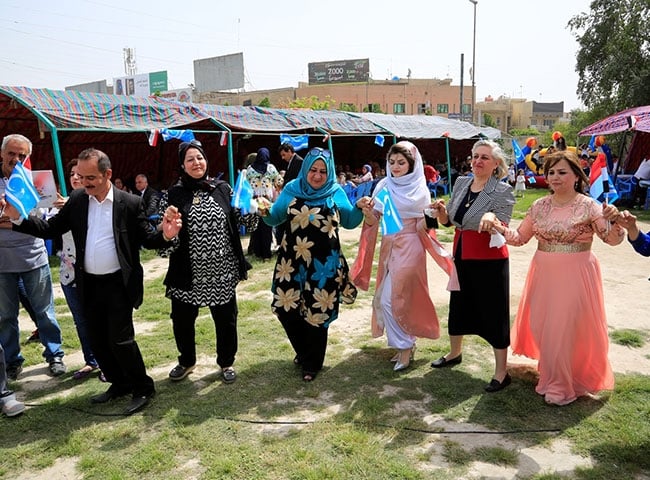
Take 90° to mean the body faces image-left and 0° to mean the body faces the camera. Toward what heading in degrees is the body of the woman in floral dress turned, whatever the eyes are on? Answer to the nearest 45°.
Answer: approximately 0°

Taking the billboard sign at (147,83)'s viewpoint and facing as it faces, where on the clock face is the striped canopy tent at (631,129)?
The striped canopy tent is roughly at 10 o'clock from the billboard sign.

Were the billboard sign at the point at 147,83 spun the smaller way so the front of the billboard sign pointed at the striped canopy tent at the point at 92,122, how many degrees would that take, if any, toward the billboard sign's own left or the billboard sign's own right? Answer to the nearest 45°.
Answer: approximately 45° to the billboard sign's own left

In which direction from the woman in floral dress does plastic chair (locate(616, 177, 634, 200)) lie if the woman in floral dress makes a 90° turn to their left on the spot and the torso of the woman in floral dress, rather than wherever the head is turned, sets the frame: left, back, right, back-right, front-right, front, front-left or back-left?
front-left

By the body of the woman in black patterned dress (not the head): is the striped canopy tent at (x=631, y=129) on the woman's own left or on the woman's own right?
on the woman's own left

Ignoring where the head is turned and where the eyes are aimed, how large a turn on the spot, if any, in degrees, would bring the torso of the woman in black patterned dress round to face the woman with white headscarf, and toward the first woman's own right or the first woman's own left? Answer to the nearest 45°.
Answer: approximately 90° to the first woman's own left

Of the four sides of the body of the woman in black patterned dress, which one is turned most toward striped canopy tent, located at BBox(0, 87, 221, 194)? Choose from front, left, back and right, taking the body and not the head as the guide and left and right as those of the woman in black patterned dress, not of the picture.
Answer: back

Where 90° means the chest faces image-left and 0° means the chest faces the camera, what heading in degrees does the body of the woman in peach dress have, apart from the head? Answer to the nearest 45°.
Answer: approximately 45°

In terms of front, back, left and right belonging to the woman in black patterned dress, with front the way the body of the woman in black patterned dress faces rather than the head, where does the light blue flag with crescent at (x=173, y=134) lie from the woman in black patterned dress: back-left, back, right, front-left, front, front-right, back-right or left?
back

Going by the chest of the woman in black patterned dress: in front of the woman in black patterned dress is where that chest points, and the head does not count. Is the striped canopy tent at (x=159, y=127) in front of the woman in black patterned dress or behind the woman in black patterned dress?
behind

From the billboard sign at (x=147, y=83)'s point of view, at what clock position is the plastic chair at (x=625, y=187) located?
The plastic chair is roughly at 10 o'clock from the billboard sign.

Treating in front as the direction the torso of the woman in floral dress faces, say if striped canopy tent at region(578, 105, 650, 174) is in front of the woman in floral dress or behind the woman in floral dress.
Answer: behind
